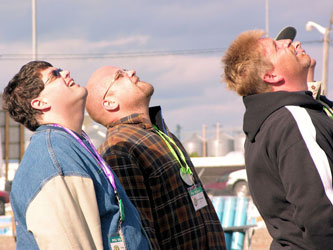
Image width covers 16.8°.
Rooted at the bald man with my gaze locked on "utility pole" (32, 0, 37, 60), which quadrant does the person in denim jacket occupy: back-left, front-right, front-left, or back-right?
back-left

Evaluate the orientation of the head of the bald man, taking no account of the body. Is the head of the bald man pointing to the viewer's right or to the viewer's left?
to the viewer's right

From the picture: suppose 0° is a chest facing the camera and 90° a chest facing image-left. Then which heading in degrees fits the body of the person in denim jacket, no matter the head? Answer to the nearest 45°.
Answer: approximately 270°

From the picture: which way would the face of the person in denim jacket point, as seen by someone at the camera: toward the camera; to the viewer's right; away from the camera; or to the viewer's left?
to the viewer's right

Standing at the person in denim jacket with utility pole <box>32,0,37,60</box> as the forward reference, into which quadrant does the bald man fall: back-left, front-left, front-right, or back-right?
front-right

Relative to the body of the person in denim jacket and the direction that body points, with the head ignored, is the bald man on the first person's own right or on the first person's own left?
on the first person's own left
